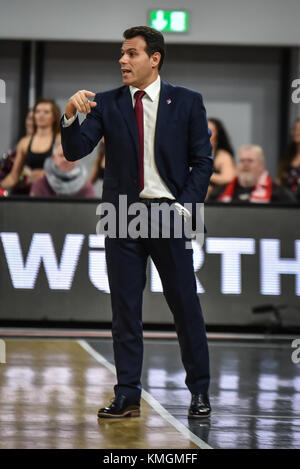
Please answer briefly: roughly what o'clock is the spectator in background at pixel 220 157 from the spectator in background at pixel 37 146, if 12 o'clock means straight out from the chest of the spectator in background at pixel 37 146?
the spectator in background at pixel 220 157 is roughly at 9 o'clock from the spectator in background at pixel 37 146.

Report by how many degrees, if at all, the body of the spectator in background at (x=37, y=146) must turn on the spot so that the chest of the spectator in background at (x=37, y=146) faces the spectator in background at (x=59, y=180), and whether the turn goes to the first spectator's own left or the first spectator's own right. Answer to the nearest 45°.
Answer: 0° — they already face them

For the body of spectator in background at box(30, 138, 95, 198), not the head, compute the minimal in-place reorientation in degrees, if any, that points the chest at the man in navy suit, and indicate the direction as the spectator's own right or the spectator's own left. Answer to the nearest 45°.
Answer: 0° — they already face them

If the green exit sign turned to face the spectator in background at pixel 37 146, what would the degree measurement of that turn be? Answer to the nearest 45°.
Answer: approximately 45° to its right

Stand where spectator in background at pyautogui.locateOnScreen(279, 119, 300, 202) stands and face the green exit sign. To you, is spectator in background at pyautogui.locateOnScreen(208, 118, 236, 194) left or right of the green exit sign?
left

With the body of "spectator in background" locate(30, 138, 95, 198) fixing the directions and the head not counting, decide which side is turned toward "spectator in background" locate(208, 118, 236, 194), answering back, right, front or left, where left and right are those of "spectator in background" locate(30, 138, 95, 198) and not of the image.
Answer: left

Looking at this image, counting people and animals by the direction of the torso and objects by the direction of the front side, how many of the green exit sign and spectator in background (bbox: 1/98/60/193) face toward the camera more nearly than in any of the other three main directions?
2

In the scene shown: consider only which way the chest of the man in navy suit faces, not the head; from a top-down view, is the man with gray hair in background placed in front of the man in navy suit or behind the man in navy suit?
behind

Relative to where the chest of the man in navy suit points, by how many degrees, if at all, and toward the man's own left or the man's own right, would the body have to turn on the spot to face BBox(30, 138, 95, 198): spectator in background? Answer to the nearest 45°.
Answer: approximately 135° to the man's own right

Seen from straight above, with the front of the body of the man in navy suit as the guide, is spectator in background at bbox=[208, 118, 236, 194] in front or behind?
behind

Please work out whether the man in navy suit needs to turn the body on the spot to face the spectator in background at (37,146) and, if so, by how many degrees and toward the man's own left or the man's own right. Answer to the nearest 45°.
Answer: approximately 135° to the man's own right
